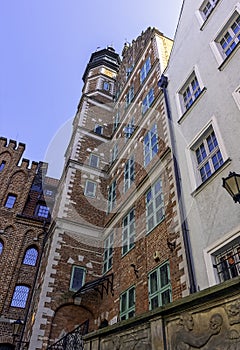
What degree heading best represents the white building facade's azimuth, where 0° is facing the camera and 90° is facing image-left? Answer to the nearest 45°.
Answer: approximately 45°
